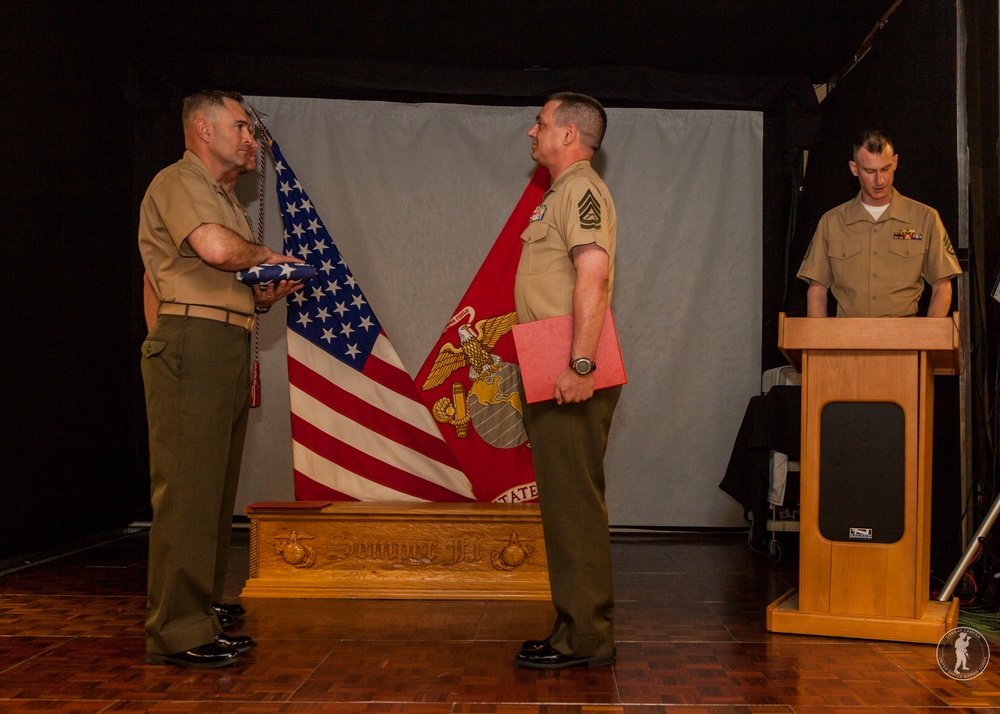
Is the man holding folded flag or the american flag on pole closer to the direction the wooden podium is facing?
the man holding folded flag

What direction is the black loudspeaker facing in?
toward the camera

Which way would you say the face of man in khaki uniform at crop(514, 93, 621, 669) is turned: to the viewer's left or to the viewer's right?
to the viewer's left

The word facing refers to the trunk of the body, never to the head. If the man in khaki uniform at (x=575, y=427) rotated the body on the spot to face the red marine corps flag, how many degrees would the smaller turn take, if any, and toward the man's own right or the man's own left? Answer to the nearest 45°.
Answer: approximately 90° to the man's own right

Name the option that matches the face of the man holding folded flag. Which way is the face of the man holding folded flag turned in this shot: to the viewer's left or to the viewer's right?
to the viewer's right

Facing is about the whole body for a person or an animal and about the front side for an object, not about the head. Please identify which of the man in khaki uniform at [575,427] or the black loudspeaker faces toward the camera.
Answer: the black loudspeaker

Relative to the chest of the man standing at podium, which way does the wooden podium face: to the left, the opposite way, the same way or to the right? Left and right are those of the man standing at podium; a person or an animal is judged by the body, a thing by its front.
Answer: the same way

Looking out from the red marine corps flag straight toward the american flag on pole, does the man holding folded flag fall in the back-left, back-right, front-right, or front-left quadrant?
front-left

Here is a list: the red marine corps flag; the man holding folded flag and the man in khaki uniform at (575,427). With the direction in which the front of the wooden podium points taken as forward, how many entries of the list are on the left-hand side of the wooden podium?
0

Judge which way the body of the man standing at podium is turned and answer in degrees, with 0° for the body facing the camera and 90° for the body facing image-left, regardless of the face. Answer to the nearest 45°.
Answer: approximately 0°

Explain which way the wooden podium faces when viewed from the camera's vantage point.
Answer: facing the viewer

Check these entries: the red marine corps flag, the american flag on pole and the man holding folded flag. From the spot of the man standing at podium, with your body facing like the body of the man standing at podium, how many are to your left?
0

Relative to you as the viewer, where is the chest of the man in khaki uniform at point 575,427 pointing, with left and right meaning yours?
facing to the left of the viewer

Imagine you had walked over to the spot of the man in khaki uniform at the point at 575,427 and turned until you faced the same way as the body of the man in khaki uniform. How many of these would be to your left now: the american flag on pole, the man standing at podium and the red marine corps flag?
0

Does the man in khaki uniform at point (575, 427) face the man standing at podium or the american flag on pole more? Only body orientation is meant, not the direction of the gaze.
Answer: the american flag on pole

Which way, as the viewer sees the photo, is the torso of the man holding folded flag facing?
to the viewer's right
